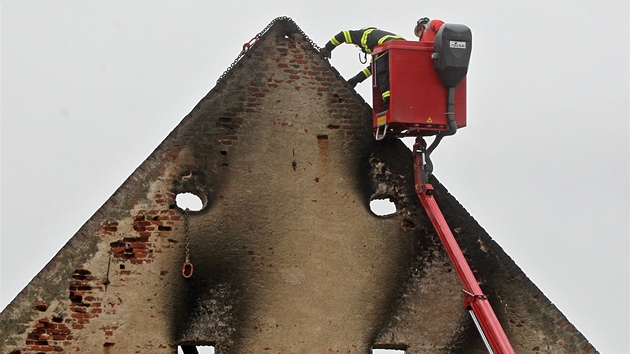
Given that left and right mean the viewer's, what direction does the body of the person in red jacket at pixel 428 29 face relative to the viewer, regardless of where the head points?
facing to the left of the viewer

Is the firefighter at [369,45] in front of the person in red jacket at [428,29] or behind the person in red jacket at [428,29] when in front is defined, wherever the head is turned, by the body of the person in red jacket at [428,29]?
in front
